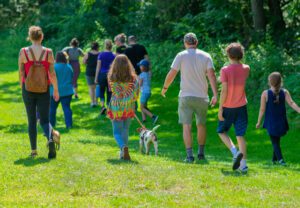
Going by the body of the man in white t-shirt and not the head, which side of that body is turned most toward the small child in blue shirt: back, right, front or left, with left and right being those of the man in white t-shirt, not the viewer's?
front

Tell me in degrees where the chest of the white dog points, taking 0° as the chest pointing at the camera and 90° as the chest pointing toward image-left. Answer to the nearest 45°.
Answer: approximately 135°

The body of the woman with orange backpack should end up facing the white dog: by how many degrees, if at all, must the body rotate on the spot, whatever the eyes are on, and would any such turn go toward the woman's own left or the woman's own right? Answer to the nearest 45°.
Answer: approximately 45° to the woman's own right

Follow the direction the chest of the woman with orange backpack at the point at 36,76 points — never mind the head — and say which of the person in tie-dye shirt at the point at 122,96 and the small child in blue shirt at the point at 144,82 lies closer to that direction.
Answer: the small child in blue shirt

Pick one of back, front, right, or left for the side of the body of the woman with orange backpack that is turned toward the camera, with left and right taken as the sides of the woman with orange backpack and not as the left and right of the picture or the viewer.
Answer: back

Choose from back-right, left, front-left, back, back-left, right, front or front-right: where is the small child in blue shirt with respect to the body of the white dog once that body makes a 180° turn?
back-left

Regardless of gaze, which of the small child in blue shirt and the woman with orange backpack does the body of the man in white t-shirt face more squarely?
the small child in blue shirt

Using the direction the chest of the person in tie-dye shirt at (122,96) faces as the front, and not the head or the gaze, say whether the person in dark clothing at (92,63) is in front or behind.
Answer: in front

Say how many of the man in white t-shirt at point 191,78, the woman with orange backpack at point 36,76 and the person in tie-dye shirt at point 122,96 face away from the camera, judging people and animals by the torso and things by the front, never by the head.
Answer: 3

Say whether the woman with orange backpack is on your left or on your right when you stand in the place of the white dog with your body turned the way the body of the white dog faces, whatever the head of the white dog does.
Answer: on your left

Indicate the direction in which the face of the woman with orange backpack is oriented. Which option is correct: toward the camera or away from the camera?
away from the camera

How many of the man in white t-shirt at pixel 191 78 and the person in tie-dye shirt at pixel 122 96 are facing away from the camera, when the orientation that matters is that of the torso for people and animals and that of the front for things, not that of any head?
2

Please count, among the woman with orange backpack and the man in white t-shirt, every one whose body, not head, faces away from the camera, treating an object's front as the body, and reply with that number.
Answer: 2

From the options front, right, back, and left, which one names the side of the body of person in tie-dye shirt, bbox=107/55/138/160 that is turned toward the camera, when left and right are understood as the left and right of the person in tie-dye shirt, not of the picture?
back

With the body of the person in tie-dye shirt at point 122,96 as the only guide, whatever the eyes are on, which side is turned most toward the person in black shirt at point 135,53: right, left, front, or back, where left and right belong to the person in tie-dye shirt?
front

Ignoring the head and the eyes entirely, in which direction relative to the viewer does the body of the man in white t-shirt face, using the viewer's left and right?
facing away from the viewer

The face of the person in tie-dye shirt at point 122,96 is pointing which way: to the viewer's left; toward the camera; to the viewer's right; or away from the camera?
away from the camera
